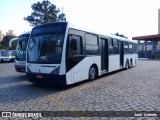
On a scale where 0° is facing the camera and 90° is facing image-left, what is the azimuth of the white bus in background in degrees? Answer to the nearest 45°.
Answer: approximately 45°
